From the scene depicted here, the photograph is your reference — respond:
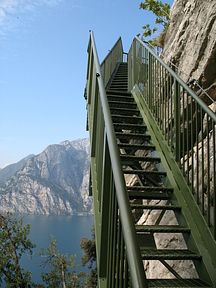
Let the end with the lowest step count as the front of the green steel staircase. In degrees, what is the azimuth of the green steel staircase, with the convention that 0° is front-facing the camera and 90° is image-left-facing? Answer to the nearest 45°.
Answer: approximately 0°
